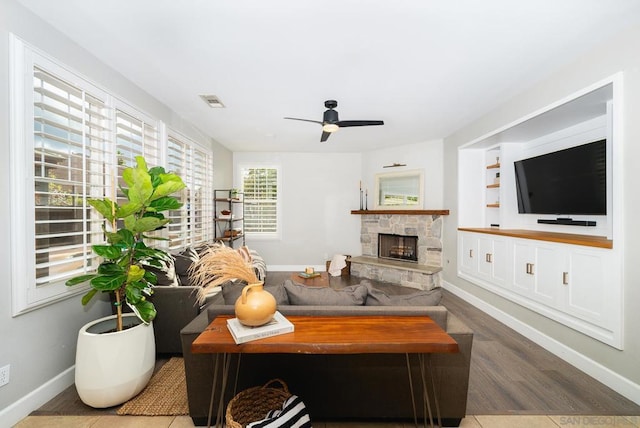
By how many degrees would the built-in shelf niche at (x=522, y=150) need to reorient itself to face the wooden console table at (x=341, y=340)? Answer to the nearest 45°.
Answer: approximately 45° to its left

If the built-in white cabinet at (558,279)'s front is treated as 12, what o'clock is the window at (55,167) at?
The window is roughly at 12 o'clock from the built-in white cabinet.

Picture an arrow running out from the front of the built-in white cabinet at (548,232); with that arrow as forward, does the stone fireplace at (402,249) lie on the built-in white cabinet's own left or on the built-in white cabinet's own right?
on the built-in white cabinet's own right

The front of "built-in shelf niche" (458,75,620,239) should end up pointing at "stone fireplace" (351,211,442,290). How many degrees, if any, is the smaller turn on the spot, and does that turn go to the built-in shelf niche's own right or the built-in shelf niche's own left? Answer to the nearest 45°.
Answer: approximately 45° to the built-in shelf niche's own right

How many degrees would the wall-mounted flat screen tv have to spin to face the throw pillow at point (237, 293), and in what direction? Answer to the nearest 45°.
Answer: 0° — it already faces it

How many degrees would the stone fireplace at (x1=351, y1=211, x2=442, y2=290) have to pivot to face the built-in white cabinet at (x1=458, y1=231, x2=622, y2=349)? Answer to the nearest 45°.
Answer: approximately 90° to its left

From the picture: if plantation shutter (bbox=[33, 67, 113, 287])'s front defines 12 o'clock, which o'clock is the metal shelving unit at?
The metal shelving unit is roughly at 9 o'clock from the plantation shutter.
